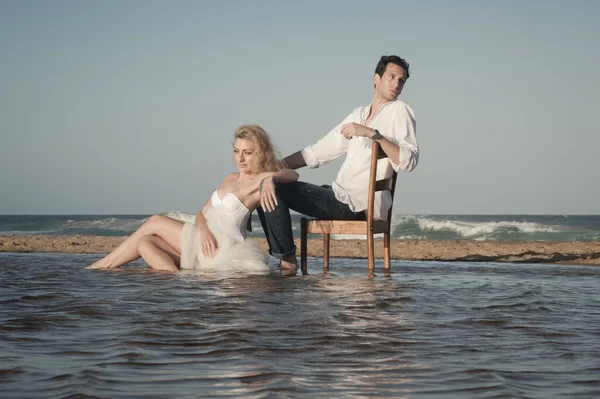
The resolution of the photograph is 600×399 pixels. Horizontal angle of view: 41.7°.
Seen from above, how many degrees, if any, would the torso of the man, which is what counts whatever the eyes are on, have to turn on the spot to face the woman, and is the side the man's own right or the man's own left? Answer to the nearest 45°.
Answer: approximately 45° to the man's own right

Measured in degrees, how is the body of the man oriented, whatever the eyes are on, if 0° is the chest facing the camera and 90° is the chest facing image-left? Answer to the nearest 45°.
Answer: approximately 45°

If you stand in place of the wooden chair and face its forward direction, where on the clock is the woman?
The woman is roughly at 12 o'clock from the wooden chair.

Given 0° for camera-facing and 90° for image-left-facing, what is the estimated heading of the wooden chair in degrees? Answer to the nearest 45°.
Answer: approximately 90°

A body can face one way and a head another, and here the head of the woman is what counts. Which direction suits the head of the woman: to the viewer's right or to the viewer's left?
to the viewer's left
